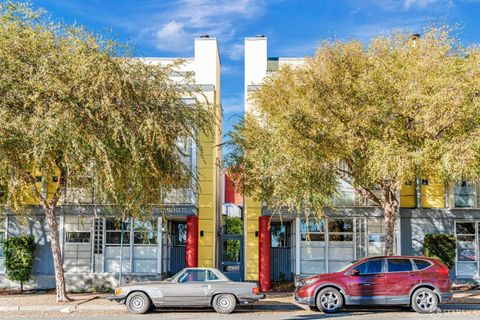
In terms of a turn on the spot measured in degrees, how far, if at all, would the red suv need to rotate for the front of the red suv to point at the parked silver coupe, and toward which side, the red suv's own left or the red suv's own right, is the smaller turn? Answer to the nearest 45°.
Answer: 0° — it already faces it

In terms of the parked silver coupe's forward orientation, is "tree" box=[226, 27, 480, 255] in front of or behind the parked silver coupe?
behind

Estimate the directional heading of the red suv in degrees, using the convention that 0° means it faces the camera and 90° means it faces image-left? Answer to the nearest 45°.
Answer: approximately 90°

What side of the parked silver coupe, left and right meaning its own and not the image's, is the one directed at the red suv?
back

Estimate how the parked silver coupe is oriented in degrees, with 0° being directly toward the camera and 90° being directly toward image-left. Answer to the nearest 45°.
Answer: approximately 90°

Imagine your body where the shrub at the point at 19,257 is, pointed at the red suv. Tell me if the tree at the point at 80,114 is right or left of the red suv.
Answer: right

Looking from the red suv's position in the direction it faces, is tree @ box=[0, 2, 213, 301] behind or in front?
in front
